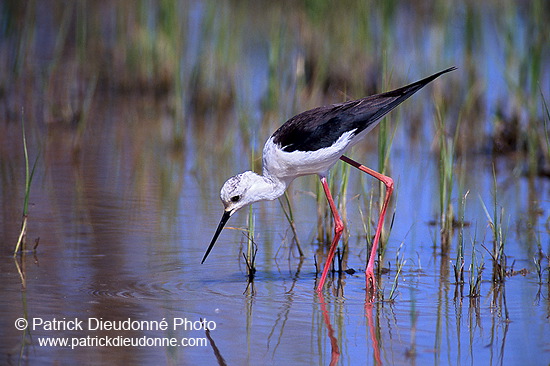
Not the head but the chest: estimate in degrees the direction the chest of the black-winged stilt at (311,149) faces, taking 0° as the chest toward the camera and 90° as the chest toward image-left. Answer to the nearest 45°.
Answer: approximately 90°

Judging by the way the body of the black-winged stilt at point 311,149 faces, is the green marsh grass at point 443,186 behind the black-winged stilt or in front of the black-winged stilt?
behind
